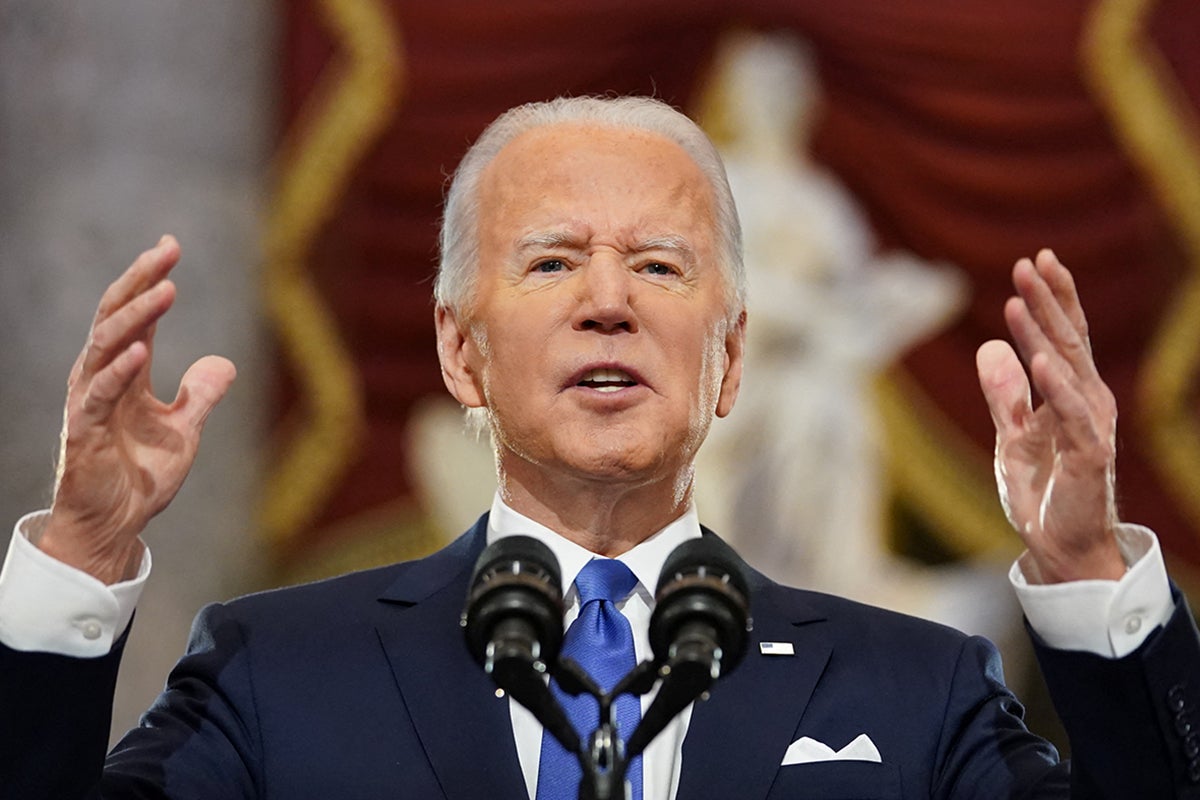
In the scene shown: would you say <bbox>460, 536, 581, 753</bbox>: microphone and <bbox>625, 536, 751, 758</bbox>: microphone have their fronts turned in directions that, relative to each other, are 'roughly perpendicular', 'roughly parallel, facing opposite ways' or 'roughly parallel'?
roughly parallel

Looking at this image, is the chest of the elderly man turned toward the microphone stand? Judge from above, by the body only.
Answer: yes

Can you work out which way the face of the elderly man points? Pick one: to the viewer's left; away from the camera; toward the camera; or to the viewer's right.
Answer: toward the camera

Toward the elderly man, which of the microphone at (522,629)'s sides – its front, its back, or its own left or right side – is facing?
front

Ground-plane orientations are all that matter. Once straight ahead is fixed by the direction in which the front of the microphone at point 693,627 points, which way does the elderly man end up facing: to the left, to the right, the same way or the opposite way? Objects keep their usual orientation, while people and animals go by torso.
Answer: the opposite way

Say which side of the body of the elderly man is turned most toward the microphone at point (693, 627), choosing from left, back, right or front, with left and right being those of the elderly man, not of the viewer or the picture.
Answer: front

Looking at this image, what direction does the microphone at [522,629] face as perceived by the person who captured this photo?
facing away from the viewer

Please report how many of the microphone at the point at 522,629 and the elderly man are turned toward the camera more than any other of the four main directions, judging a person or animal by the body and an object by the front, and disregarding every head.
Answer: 1

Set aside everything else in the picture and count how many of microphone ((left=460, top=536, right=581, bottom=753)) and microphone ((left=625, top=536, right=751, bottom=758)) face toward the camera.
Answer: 0

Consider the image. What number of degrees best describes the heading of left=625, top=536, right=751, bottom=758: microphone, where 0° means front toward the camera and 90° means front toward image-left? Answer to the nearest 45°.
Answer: approximately 180°

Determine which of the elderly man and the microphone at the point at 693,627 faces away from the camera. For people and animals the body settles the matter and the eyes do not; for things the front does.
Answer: the microphone

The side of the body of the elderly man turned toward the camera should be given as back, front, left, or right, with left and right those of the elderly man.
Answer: front

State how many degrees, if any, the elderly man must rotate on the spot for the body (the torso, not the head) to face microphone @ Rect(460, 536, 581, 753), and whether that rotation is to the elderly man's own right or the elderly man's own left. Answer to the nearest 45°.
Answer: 0° — they already face it

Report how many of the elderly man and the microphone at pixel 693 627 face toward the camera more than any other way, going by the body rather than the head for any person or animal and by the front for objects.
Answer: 1

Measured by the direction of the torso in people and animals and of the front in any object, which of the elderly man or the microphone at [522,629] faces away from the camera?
the microphone

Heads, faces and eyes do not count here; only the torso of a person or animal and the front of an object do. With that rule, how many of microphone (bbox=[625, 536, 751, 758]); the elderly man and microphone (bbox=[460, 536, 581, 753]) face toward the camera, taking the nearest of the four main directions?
1

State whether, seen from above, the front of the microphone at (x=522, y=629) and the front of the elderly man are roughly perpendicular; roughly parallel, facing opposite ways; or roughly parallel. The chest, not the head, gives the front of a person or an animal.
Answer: roughly parallel, facing opposite ways
